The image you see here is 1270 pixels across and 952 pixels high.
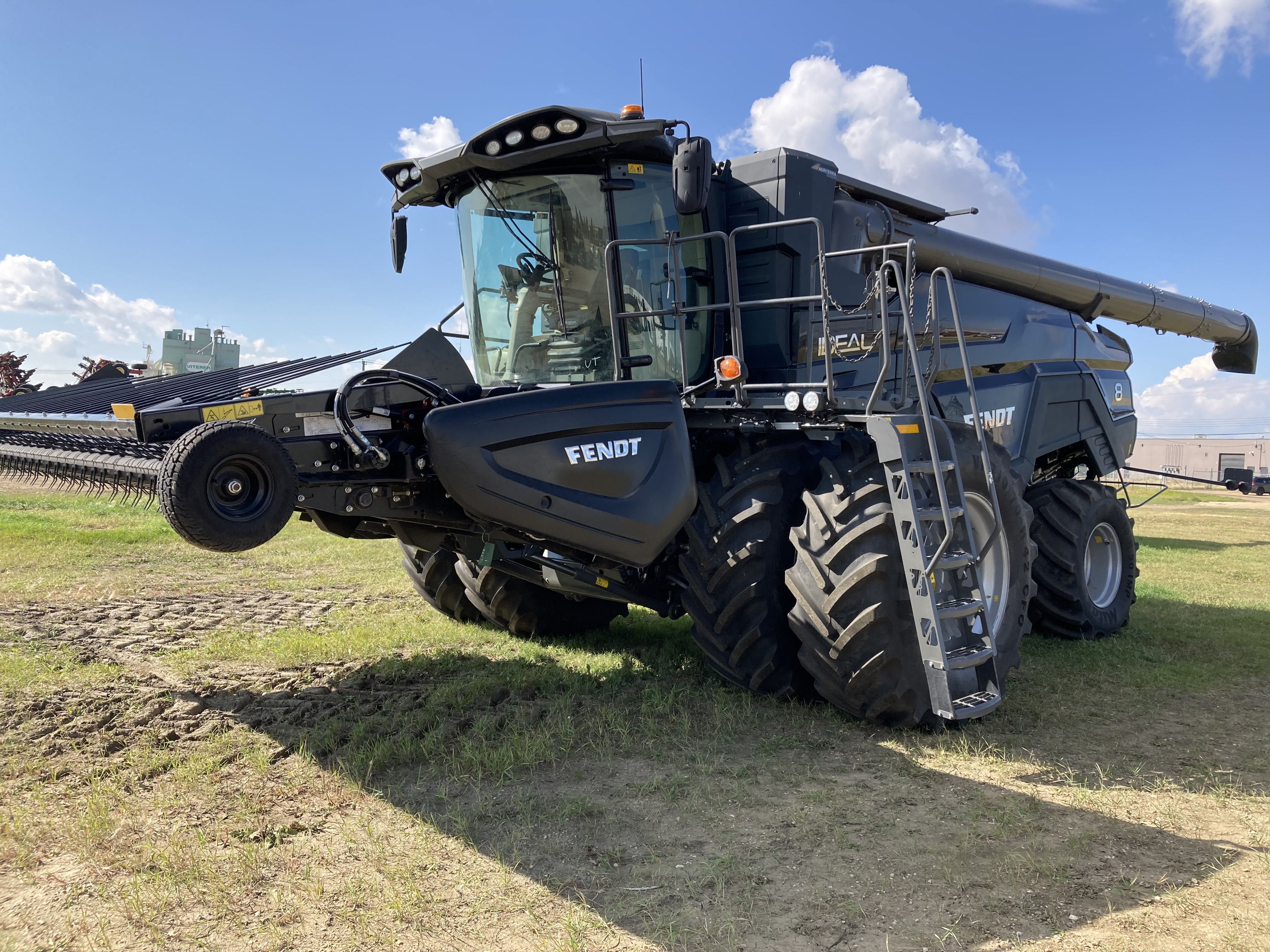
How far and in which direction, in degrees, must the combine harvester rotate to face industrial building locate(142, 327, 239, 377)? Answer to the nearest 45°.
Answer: approximately 90° to its right

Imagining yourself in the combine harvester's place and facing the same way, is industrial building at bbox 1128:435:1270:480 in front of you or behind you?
behind

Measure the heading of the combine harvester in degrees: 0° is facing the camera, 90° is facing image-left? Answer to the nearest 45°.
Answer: approximately 45°
